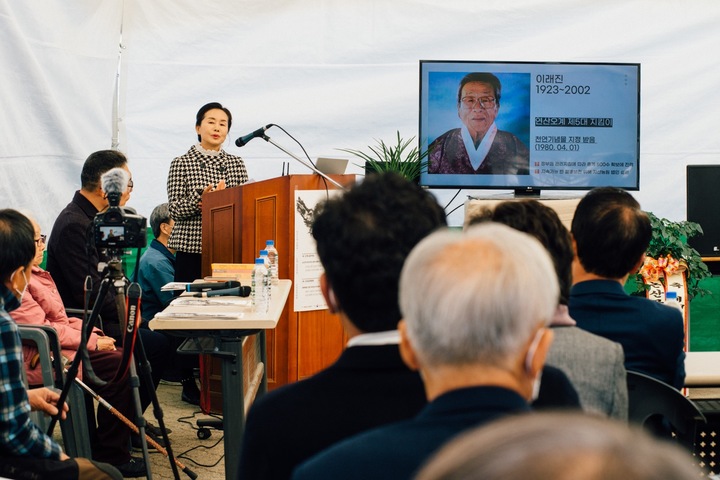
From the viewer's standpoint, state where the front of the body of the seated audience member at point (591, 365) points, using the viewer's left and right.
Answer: facing away from the viewer and to the left of the viewer

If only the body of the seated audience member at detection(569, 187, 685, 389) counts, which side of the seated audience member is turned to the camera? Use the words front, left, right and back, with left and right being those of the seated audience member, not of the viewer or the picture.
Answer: back

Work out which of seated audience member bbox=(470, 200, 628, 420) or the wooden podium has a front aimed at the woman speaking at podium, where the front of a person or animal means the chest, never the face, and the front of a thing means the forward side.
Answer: the seated audience member

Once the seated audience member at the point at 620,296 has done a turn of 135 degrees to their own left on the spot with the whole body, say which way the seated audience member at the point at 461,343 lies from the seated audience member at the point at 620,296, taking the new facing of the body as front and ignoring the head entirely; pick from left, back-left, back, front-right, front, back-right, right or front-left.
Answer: front-left

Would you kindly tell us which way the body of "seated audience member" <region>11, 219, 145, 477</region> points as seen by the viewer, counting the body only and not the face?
to the viewer's right

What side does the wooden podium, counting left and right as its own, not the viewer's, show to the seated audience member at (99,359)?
right

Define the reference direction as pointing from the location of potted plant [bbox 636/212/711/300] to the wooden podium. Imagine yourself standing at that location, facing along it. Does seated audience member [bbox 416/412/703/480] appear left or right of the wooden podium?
left

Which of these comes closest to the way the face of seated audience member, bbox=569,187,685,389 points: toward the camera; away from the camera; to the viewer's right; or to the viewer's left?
away from the camera

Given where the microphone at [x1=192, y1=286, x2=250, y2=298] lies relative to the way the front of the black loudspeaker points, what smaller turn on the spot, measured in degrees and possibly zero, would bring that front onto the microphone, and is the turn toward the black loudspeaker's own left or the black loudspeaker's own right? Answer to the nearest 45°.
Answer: approximately 45° to the black loudspeaker's own right

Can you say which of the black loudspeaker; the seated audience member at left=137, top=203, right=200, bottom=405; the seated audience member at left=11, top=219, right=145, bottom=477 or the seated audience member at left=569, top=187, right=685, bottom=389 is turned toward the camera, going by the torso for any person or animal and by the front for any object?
the black loudspeaker
